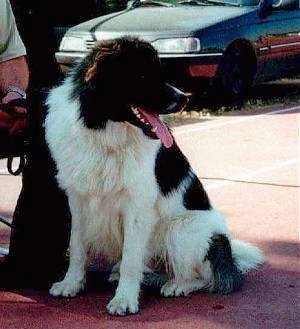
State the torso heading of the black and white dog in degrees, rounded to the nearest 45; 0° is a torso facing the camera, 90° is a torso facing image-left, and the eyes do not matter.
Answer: approximately 45°
